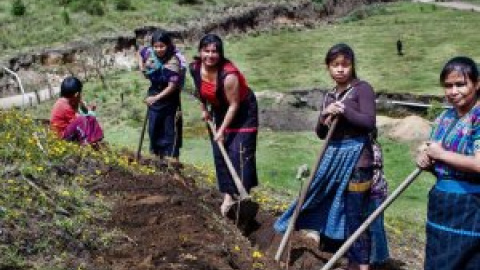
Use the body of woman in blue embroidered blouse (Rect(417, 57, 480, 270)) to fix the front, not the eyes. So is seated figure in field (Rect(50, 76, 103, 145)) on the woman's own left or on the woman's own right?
on the woman's own right

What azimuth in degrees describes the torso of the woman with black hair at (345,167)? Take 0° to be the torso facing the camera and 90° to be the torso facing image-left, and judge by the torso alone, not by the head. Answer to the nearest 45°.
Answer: approximately 45°

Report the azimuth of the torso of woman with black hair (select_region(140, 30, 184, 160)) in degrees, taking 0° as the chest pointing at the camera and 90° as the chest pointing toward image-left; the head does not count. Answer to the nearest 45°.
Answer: approximately 45°

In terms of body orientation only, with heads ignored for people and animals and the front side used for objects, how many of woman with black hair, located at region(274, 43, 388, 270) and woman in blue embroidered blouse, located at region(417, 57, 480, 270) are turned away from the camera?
0

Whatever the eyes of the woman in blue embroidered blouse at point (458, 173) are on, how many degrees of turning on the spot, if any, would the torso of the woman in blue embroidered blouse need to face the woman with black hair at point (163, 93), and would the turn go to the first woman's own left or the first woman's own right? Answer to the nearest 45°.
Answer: approximately 90° to the first woman's own right

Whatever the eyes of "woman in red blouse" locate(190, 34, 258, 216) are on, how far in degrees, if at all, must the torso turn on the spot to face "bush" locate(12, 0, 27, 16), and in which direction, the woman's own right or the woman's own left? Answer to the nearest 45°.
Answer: approximately 135° to the woman's own right

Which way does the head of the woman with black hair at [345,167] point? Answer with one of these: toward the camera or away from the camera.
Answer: toward the camera

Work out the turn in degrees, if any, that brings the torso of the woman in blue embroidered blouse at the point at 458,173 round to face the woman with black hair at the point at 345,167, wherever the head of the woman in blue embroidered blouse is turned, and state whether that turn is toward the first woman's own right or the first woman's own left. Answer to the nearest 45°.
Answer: approximately 90° to the first woman's own right

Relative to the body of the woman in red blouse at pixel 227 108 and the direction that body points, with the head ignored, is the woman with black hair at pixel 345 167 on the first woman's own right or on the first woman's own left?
on the first woman's own left

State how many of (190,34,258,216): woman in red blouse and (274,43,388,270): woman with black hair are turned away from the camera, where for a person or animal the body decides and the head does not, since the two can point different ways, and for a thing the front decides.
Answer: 0

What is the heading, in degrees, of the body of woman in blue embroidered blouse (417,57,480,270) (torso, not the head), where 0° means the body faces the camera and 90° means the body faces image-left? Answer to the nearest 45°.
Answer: approximately 45°

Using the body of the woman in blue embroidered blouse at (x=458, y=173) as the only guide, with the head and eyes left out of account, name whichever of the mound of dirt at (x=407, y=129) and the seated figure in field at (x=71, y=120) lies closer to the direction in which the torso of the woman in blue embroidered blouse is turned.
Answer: the seated figure in field
